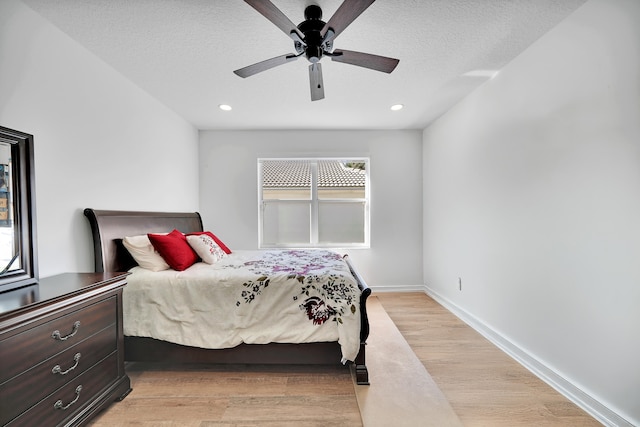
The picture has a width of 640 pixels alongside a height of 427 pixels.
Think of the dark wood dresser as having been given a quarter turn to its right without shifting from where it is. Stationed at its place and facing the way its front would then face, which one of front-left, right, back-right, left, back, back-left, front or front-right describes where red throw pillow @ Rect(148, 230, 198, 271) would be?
back

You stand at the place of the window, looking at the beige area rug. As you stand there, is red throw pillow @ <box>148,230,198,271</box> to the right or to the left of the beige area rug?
right

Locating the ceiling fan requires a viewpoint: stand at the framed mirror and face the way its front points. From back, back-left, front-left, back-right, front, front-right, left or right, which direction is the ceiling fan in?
front

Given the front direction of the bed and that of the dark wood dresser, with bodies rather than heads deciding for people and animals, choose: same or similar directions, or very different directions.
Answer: same or similar directions

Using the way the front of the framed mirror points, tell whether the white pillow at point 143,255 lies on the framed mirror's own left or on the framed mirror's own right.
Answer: on the framed mirror's own left

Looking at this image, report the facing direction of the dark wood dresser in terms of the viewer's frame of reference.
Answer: facing the viewer and to the right of the viewer

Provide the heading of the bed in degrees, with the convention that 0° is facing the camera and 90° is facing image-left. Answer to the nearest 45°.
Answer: approximately 270°

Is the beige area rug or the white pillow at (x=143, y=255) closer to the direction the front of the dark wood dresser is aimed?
the beige area rug

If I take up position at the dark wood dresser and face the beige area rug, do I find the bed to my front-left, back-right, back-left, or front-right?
front-left

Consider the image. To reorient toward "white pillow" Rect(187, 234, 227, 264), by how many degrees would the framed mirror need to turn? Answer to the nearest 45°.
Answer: approximately 45° to its left
